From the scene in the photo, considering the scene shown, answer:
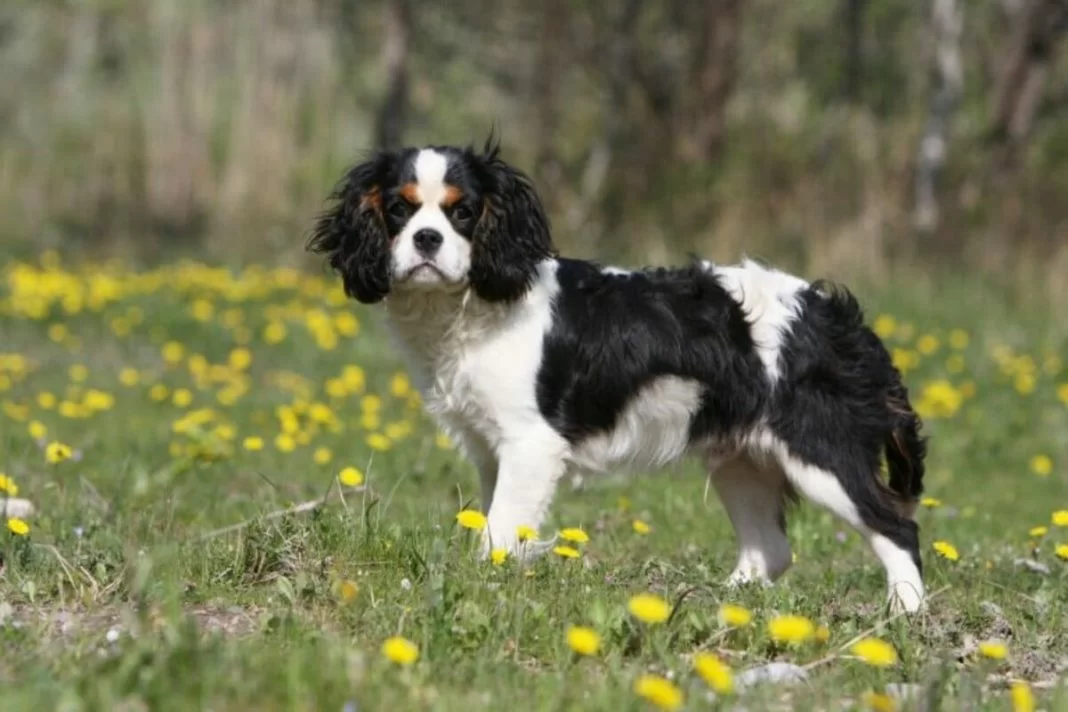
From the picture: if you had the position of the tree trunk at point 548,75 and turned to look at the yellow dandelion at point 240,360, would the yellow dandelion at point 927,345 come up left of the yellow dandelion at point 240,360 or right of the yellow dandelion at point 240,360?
left

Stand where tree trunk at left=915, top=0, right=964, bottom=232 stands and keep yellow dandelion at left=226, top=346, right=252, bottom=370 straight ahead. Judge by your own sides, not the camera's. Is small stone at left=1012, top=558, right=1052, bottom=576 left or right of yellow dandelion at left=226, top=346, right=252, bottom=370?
left

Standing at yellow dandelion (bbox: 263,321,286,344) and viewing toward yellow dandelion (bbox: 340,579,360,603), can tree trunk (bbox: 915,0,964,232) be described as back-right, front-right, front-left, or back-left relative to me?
back-left

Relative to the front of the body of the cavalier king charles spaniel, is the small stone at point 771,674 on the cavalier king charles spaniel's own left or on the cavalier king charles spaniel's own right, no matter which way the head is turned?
on the cavalier king charles spaniel's own left

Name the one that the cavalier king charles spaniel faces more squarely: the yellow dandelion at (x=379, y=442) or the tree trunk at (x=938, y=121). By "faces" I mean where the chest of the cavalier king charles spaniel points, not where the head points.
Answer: the yellow dandelion

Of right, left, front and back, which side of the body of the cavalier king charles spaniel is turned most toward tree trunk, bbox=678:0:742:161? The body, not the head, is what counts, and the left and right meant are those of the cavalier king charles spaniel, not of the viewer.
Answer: right

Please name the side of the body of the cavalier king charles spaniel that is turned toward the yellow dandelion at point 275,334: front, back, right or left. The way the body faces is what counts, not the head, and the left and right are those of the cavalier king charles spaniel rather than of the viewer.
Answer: right

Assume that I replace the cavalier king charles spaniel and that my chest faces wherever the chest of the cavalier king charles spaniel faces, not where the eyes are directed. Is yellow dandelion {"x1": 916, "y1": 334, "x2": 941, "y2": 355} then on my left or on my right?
on my right

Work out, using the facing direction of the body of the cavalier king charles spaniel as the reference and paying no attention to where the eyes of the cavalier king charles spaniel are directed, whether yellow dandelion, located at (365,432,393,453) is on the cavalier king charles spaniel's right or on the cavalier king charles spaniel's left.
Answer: on the cavalier king charles spaniel's right

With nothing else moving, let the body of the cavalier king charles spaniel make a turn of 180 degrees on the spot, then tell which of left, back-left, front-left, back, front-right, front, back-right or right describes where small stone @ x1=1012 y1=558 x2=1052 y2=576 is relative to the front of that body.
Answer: front

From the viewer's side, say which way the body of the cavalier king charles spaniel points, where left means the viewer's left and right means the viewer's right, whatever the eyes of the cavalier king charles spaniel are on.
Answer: facing to the left of the viewer

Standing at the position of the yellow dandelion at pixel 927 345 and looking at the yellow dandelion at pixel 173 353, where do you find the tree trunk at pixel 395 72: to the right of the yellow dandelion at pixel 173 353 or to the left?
right

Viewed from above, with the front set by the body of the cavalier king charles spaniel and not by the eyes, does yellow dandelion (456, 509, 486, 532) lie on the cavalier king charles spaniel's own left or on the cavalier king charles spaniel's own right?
on the cavalier king charles spaniel's own left
